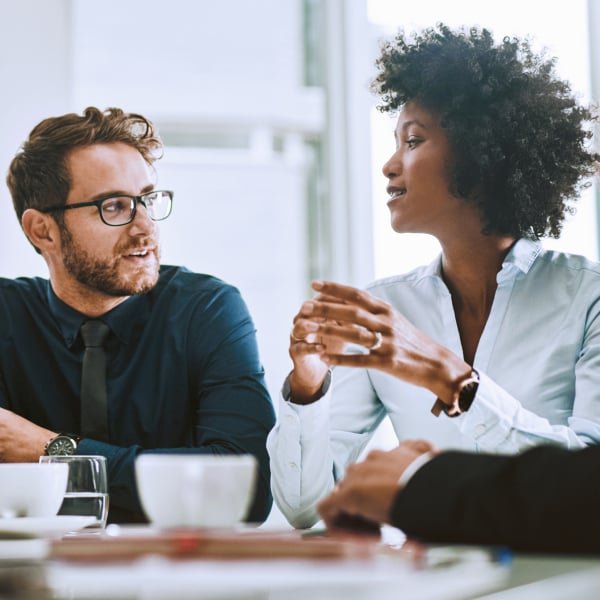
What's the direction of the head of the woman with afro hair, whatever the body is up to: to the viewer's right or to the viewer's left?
to the viewer's left

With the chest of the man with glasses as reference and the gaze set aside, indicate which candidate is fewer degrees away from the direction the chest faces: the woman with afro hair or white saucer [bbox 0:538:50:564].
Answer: the white saucer

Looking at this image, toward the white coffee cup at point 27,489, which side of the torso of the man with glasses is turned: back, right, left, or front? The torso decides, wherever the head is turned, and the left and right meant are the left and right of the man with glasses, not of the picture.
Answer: front

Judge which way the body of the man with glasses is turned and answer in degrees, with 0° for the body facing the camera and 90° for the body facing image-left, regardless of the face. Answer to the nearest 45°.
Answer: approximately 0°

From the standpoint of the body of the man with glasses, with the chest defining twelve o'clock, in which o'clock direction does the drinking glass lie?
The drinking glass is roughly at 12 o'clock from the man with glasses.

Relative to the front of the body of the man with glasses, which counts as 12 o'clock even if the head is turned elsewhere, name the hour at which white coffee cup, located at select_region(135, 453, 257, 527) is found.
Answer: The white coffee cup is roughly at 12 o'clock from the man with glasses.

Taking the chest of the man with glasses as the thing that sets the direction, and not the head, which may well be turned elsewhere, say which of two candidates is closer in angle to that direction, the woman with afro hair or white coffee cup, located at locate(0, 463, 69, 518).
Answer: the white coffee cup

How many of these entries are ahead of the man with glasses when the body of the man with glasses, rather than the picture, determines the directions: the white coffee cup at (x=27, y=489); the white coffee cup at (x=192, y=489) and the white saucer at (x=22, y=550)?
3

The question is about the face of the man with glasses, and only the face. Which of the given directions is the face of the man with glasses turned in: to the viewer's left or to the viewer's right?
to the viewer's right

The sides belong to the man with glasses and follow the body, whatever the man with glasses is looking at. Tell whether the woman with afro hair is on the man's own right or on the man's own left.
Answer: on the man's own left
